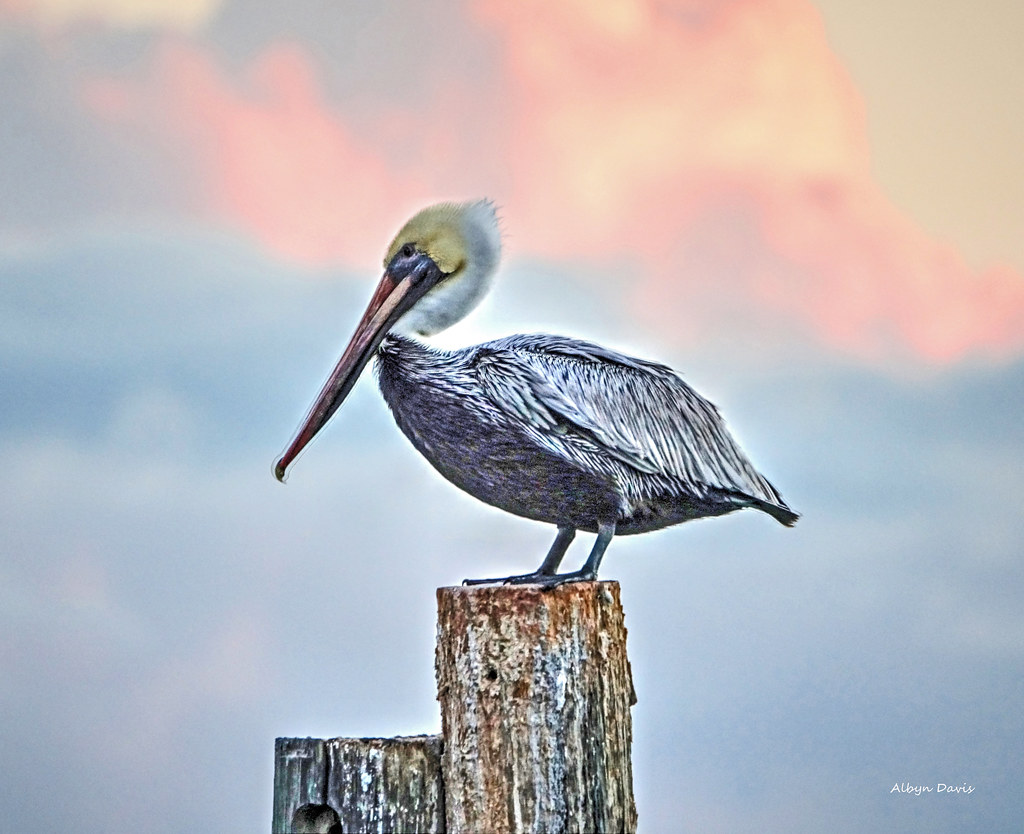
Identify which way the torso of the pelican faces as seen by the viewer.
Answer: to the viewer's left
